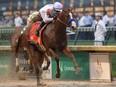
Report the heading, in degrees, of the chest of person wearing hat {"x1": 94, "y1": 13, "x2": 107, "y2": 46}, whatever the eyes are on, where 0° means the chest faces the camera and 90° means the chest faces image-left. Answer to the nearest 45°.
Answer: approximately 45°
